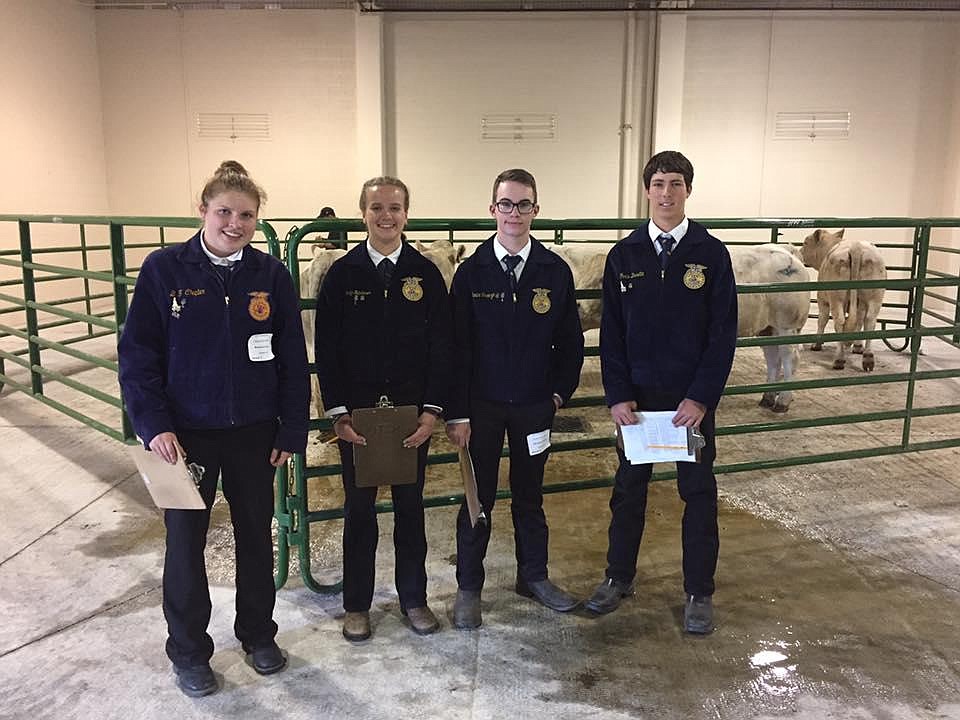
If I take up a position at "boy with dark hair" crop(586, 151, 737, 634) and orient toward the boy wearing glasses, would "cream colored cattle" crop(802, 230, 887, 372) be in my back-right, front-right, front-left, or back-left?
back-right

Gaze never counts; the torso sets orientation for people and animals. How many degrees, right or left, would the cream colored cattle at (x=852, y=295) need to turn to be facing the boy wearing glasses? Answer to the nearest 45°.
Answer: approximately 135° to its left

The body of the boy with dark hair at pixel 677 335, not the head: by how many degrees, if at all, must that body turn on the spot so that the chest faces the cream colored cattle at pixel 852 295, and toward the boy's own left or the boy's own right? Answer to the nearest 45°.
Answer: approximately 180°

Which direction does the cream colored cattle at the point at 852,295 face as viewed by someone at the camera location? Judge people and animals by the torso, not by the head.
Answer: facing away from the viewer and to the left of the viewer
